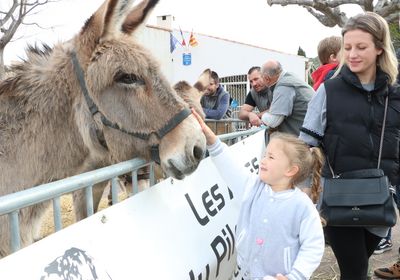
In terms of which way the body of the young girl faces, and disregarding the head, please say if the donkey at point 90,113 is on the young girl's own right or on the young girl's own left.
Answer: on the young girl's own right

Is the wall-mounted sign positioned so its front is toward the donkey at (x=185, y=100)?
yes

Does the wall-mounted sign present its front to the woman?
yes

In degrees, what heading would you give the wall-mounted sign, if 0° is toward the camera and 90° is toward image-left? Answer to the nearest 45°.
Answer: approximately 0°

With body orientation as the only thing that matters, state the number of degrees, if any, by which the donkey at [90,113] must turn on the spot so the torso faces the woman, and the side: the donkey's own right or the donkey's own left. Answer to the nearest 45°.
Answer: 0° — it already faces them

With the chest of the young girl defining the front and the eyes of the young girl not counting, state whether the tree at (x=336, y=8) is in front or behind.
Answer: behind

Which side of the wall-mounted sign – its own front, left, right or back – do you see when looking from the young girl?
front

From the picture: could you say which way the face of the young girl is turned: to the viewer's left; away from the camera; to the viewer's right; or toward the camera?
to the viewer's left

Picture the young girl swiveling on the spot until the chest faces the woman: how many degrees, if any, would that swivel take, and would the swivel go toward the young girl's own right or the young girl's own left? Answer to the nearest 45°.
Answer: approximately 180°

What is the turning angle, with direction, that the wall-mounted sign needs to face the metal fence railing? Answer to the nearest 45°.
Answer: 0° — it already faces it

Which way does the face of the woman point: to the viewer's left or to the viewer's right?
to the viewer's left

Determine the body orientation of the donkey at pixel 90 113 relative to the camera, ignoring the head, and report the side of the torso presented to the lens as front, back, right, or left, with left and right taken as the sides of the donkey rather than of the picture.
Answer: right

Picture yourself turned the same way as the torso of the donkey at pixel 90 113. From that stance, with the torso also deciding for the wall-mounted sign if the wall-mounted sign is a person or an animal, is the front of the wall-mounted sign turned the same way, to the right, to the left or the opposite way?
to the right

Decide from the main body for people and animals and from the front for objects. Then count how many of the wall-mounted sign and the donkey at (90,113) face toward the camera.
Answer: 1
